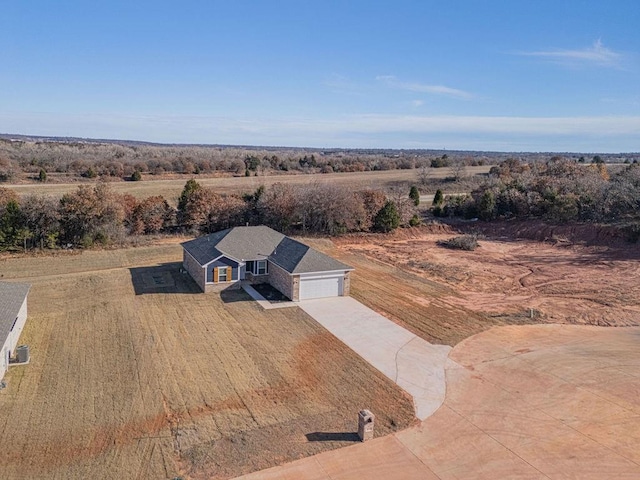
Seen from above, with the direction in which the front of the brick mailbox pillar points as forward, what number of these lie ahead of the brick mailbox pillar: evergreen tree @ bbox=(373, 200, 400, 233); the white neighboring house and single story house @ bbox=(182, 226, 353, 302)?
0

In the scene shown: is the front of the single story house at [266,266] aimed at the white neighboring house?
no

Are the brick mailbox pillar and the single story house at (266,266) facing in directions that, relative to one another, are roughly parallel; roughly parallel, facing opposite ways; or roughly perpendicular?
roughly parallel

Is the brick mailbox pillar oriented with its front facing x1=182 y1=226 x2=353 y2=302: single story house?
no

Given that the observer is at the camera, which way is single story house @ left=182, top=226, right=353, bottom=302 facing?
facing the viewer and to the right of the viewer

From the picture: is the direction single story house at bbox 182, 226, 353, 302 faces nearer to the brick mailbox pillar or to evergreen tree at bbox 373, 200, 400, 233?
the brick mailbox pillar

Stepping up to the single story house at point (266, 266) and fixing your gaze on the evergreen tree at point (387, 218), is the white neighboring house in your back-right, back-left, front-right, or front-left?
back-left

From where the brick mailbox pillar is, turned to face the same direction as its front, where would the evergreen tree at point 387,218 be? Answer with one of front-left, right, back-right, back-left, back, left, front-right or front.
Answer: back-left

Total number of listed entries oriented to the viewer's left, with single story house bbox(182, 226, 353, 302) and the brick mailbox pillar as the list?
0

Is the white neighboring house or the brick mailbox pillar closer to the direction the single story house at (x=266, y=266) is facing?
the brick mailbox pillar

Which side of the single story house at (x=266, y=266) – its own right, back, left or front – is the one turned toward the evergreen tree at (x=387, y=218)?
left

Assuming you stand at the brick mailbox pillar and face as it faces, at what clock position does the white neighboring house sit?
The white neighboring house is roughly at 5 o'clock from the brick mailbox pillar.
